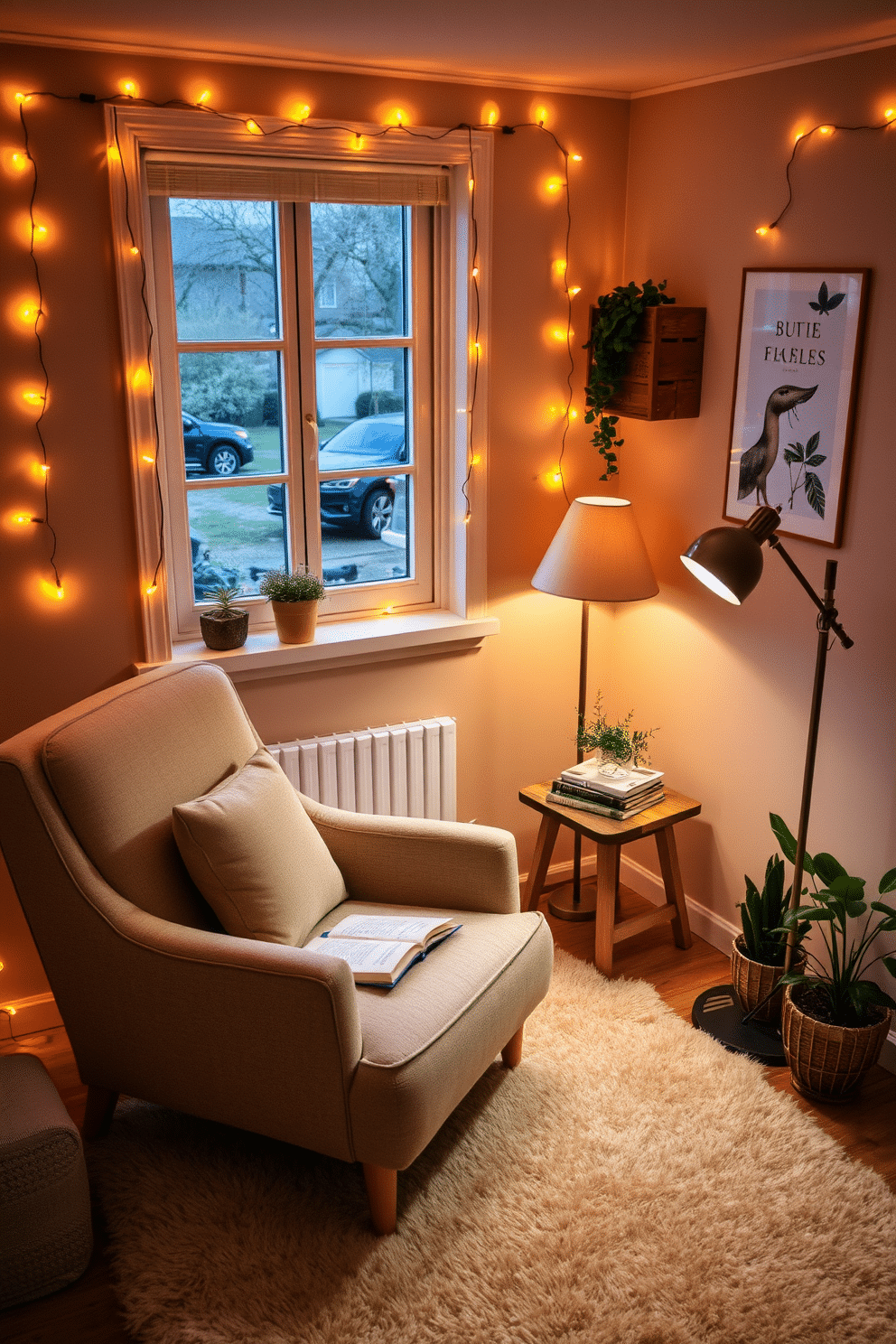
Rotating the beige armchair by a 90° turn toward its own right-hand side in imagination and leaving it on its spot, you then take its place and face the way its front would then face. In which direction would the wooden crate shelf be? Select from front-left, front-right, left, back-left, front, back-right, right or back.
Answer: back

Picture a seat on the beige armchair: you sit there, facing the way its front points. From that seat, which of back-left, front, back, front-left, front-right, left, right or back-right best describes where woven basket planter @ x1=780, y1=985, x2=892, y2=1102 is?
front-left

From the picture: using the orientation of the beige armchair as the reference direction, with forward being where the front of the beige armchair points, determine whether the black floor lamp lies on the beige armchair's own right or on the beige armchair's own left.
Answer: on the beige armchair's own left

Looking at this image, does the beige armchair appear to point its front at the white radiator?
no

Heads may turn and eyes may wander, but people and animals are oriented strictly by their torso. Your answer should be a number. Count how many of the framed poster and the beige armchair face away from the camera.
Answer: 0

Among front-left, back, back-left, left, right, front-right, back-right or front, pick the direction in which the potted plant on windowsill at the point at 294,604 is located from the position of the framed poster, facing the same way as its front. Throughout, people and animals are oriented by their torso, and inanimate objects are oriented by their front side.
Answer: front-right

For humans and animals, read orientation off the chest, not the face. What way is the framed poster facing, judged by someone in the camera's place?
facing the viewer and to the left of the viewer

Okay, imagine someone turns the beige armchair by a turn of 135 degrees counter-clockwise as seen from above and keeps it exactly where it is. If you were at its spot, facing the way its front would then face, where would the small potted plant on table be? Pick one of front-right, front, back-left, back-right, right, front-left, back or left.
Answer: front-right

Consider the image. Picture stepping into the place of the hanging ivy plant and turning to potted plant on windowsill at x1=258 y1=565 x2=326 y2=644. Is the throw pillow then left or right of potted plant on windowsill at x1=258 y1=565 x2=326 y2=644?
left

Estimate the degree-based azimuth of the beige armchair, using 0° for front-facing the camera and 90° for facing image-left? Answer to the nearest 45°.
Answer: approximately 315°

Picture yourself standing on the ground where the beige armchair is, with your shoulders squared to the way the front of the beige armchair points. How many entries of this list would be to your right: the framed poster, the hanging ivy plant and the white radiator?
0

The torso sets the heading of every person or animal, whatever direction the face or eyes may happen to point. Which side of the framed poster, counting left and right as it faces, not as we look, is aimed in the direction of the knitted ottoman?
front

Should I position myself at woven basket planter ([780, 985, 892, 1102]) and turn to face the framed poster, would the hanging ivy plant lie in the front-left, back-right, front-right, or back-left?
front-left

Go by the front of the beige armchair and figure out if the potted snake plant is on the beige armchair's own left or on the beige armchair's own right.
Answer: on the beige armchair's own left
